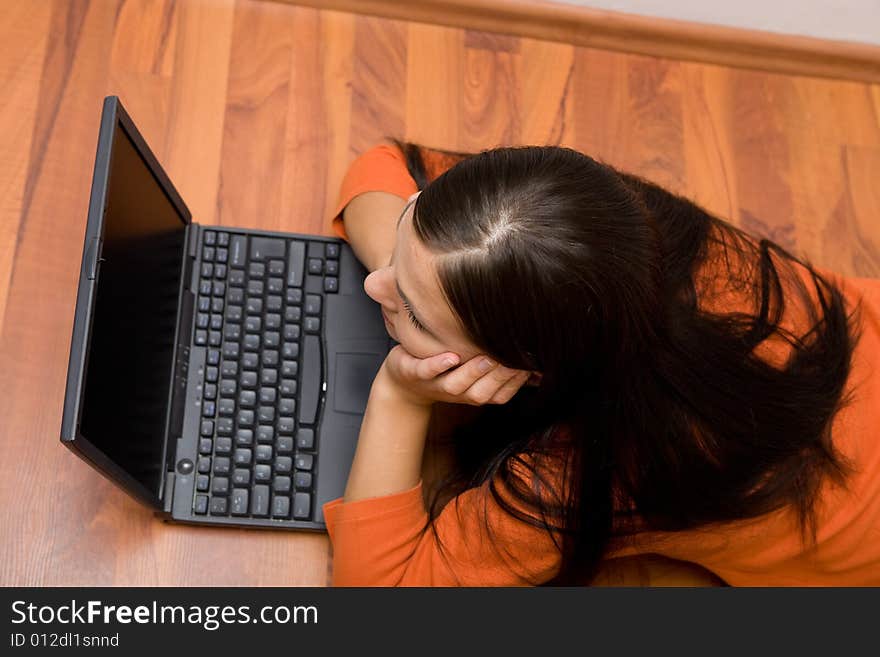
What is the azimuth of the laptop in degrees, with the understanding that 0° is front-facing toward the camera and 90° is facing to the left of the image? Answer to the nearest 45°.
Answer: approximately 270°
